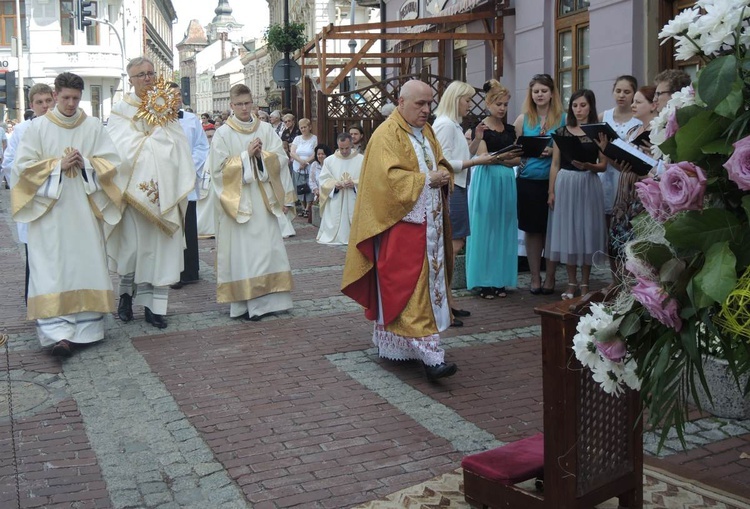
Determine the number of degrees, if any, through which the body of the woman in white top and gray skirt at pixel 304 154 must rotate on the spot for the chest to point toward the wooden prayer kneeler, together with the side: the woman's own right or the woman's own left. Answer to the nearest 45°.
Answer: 0° — they already face it

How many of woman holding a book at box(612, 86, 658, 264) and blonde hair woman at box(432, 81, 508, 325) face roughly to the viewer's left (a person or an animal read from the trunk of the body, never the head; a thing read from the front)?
1

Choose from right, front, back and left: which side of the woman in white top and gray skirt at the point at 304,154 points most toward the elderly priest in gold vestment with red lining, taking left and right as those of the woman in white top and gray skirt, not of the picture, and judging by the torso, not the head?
front

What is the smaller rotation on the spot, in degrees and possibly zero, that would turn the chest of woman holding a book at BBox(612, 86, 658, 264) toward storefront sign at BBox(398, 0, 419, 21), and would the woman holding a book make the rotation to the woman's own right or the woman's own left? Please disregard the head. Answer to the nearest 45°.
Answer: approximately 90° to the woman's own right

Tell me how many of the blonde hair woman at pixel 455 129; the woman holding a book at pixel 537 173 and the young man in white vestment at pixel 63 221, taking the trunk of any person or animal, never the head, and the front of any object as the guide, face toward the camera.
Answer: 2

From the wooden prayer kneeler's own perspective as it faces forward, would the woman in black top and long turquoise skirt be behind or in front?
behind

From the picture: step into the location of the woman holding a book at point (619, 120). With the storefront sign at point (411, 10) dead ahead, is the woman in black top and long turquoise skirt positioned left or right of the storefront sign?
left

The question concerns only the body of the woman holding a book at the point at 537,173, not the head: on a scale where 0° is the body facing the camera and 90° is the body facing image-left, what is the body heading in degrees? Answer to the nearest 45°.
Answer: approximately 0°

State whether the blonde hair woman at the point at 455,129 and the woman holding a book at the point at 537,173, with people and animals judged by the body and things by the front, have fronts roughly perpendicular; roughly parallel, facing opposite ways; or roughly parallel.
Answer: roughly perpendicular
